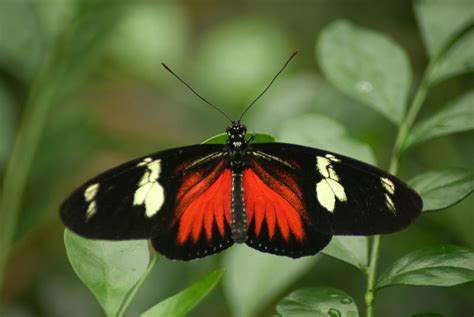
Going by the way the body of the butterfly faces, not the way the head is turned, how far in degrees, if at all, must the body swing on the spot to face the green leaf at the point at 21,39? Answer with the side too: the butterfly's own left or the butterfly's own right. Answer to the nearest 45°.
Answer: approximately 45° to the butterfly's own left

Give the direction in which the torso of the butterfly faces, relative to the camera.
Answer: away from the camera
